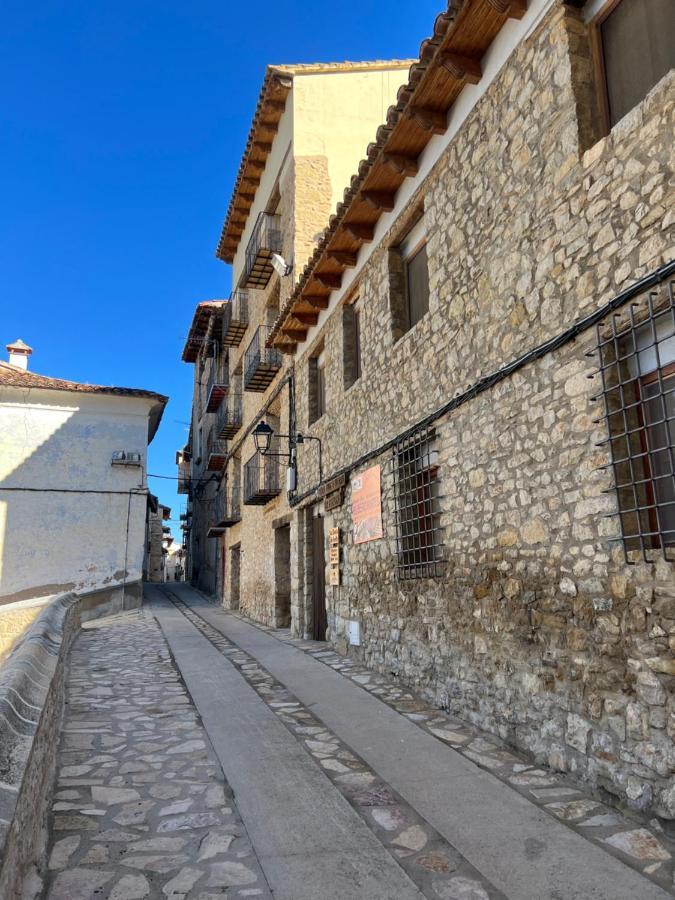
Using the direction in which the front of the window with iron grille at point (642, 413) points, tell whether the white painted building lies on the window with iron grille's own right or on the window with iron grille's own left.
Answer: on the window with iron grille's own right

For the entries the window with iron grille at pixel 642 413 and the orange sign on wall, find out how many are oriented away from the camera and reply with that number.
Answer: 0

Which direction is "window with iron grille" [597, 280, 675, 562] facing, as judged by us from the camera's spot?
facing the viewer and to the left of the viewer

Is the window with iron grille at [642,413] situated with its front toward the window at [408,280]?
no

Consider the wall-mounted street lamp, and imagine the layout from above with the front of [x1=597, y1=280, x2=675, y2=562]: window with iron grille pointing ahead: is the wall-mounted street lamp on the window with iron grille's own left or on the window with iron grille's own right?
on the window with iron grille's own right

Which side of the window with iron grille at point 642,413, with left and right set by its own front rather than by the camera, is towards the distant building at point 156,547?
right

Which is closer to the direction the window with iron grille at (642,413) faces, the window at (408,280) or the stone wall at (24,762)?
the stone wall

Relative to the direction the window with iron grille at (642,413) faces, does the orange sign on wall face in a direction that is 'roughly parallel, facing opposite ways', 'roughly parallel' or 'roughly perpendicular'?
roughly parallel

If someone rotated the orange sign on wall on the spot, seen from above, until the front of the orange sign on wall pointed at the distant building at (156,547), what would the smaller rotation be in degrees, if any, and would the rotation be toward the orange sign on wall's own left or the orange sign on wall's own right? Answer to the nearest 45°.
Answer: approximately 90° to the orange sign on wall's own right

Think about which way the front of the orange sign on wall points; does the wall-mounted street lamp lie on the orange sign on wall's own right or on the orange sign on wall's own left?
on the orange sign on wall's own right

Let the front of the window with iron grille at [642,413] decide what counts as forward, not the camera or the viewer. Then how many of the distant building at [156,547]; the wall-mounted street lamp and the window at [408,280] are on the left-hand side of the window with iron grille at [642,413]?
0

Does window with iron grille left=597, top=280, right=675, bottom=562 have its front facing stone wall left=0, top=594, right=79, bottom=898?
yes

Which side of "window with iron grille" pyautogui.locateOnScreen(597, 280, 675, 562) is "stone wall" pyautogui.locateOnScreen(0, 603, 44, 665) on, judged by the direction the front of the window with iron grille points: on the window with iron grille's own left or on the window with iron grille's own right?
on the window with iron grille's own right
